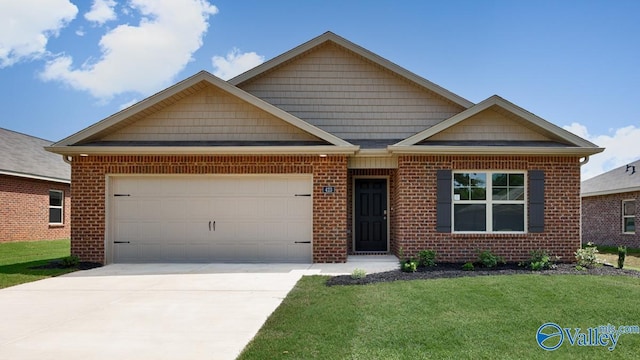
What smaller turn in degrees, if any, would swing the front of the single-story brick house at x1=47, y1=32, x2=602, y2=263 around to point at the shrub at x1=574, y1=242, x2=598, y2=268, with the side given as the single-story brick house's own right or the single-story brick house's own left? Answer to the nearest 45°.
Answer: approximately 90° to the single-story brick house's own left

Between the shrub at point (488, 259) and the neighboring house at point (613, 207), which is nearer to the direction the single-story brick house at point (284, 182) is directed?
the shrub

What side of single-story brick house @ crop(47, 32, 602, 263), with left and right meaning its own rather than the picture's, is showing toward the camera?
front

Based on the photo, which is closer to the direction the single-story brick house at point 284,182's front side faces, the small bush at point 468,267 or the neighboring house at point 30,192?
the small bush

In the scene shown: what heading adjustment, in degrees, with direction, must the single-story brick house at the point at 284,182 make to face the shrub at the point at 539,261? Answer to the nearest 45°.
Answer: approximately 90° to its left

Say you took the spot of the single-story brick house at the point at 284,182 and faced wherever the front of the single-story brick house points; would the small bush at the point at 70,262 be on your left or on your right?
on your right

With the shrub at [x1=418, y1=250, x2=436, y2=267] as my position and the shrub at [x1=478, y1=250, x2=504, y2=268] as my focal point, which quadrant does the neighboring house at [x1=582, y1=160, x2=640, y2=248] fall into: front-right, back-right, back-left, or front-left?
front-left
